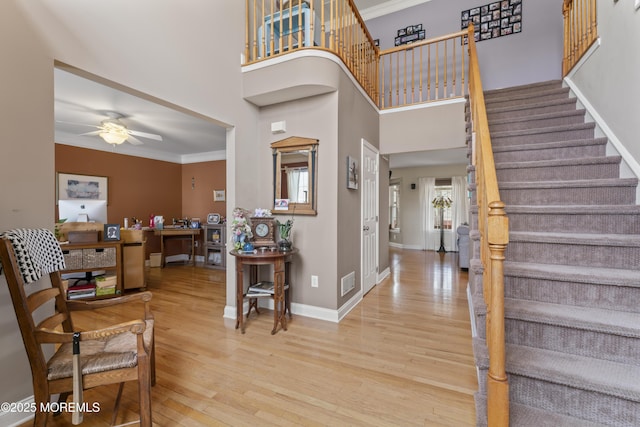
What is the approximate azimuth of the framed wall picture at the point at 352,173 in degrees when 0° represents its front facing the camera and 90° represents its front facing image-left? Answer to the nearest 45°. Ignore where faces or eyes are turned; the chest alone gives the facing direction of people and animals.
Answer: approximately 315°

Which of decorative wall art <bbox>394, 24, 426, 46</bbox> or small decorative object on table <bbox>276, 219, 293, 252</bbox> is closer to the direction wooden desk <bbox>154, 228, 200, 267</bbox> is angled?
the small decorative object on table

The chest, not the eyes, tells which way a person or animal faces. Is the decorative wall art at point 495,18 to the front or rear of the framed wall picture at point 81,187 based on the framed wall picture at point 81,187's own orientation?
to the front

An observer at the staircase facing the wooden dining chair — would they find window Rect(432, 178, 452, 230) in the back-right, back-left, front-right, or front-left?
back-right

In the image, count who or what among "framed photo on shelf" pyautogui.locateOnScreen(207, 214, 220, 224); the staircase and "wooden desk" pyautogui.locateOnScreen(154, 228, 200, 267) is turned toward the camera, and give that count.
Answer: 3

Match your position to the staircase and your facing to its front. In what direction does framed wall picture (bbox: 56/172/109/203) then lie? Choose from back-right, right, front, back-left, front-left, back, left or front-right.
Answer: right

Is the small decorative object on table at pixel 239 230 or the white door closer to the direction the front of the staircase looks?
the small decorative object on table

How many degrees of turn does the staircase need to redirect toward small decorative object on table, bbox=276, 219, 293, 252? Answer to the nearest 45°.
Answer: approximately 90° to its right

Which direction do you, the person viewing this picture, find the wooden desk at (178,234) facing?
facing the viewer

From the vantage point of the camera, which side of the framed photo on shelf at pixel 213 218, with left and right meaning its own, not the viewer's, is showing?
front

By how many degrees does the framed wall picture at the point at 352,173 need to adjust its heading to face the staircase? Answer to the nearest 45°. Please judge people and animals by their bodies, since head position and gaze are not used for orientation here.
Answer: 0° — it already faces it

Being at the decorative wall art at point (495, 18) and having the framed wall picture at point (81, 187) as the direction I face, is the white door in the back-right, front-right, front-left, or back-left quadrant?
front-left

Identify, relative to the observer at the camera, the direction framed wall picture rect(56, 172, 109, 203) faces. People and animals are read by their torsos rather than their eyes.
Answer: facing the viewer and to the right of the viewer

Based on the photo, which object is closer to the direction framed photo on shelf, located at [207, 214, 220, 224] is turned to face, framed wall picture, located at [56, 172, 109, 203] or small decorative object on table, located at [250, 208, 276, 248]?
the small decorative object on table

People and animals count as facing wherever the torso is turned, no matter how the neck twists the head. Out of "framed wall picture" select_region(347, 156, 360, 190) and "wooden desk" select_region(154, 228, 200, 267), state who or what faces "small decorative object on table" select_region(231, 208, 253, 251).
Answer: the wooden desk
